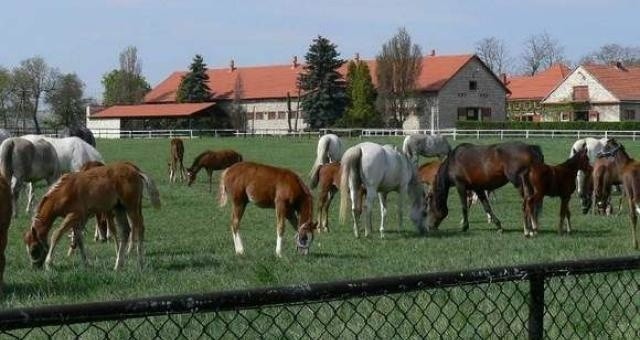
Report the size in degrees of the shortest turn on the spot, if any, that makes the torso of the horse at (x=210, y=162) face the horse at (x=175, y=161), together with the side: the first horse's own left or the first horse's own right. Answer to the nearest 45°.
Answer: approximately 45° to the first horse's own right

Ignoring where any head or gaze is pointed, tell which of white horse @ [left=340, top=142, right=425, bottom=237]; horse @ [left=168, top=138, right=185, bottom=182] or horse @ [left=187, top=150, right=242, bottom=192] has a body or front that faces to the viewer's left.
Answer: horse @ [left=187, top=150, right=242, bottom=192]

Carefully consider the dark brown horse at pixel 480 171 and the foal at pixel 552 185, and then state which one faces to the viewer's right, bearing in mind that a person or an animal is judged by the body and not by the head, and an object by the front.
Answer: the foal

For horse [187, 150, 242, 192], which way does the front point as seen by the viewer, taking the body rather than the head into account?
to the viewer's left

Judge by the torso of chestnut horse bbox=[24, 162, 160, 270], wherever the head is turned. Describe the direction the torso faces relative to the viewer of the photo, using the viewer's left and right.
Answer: facing to the left of the viewer

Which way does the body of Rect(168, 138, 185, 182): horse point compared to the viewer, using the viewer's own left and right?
facing away from the viewer

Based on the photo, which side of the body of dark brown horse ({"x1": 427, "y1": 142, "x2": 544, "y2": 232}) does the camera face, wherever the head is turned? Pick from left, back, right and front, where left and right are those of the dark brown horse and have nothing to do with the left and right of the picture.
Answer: left

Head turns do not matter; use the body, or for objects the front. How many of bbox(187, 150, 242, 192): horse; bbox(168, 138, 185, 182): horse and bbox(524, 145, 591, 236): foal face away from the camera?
1

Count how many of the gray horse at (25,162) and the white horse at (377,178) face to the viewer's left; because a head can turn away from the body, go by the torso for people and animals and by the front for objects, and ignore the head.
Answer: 0

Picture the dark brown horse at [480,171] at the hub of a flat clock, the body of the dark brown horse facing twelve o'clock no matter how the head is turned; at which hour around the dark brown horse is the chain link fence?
The chain link fence is roughly at 9 o'clock from the dark brown horse.
